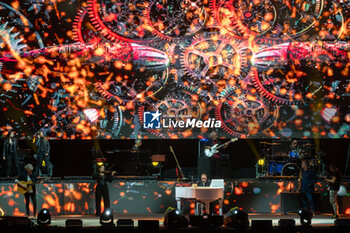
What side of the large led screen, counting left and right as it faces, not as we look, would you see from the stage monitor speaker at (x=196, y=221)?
front

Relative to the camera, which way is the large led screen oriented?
toward the camera

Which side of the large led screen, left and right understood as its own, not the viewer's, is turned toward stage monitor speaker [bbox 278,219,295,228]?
front

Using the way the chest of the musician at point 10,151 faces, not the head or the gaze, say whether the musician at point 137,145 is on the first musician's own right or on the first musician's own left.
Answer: on the first musician's own left

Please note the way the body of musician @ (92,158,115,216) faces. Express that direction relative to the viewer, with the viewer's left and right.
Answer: facing the viewer and to the right of the viewer

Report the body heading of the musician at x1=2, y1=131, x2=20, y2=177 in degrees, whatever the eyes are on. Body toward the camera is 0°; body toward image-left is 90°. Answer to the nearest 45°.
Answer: approximately 0°

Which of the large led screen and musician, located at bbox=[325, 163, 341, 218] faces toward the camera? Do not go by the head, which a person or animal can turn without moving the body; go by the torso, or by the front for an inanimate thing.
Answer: the large led screen

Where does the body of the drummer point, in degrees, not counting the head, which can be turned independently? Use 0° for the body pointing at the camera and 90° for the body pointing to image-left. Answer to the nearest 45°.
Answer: approximately 0°

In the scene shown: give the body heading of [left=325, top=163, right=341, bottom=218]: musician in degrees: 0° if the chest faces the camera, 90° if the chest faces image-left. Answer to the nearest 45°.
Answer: approximately 90°

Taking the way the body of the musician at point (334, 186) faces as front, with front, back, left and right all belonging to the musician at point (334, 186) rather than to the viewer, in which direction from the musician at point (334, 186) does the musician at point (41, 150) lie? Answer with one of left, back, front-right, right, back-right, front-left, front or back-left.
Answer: front

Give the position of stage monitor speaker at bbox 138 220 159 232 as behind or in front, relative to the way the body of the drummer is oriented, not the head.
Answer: in front

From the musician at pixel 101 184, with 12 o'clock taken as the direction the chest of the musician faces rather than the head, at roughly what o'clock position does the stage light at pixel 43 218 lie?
The stage light is roughly at 2 o'clock from the musician.
